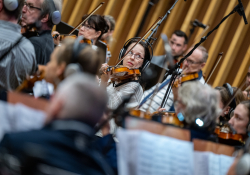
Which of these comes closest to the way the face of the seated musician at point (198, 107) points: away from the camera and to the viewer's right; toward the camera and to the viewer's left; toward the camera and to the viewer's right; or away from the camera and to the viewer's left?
away from the camera and to the viewer's left

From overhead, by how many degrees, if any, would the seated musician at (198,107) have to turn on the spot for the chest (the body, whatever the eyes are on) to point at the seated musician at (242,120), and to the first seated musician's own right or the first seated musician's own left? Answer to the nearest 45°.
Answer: approximately 90° to the first seated musician's own right

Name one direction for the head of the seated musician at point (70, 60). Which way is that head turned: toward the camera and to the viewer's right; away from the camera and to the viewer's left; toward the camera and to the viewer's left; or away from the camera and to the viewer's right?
away from the camera and to the viewer's left

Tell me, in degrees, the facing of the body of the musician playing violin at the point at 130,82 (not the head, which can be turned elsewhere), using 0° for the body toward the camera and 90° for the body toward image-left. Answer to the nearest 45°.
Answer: approximately 45°

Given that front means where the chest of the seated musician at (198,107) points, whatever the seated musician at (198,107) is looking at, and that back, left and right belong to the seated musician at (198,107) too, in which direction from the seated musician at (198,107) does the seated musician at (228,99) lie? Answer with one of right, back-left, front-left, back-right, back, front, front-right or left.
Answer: front-right

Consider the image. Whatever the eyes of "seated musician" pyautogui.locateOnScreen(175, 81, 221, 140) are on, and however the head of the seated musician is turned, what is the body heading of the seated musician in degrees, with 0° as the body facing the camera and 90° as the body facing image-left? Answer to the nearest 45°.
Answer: approximately 135°

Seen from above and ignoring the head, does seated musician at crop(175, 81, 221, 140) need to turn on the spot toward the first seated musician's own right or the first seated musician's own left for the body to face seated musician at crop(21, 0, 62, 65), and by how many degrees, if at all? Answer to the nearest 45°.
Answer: approximately 45° to the first seated musician's own left
